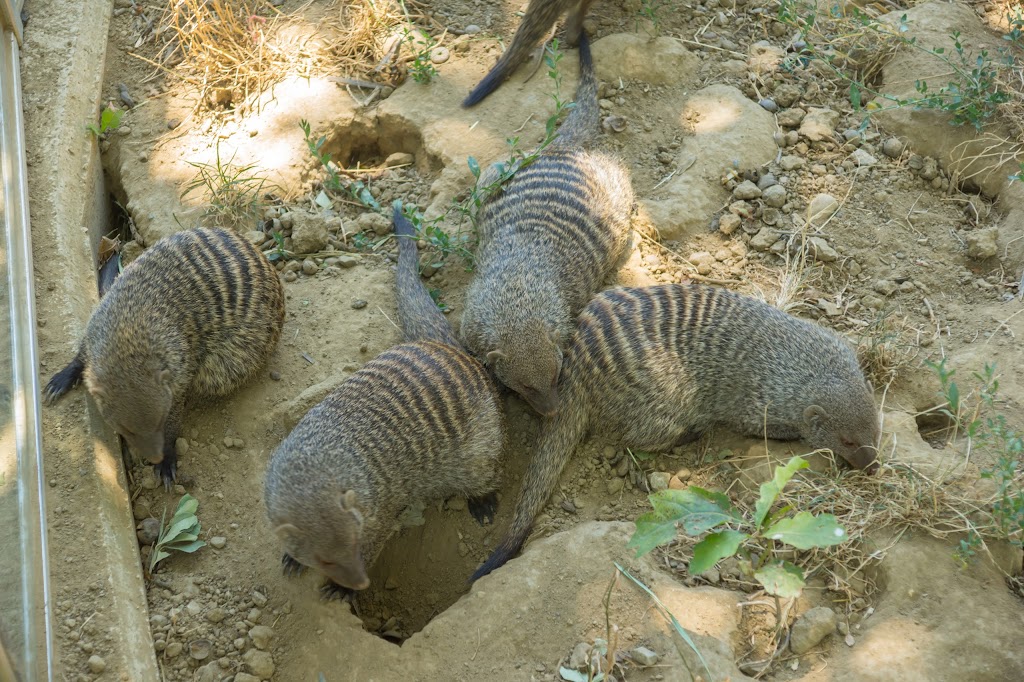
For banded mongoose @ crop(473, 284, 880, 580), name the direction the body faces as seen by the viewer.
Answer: to the viewer's right

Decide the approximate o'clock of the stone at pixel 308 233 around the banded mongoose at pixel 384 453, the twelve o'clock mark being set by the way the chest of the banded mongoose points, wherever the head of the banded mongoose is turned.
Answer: The stone is roughly at 4 o'clock from the banded mongoose.

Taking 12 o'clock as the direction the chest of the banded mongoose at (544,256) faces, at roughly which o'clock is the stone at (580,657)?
The stone is roughly at 12 o'clock from the banded mongoose.

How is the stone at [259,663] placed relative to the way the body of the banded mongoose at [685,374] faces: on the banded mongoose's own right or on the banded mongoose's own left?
on the banded mongoose's own right

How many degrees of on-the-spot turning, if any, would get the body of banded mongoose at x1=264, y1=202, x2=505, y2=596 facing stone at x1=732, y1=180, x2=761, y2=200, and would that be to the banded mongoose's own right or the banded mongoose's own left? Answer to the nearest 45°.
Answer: approximately 180°

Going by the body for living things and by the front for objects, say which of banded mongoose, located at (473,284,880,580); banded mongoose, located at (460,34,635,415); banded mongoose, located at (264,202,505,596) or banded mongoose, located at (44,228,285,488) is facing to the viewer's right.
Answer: banded mongoose, located at (473,284,880,580)

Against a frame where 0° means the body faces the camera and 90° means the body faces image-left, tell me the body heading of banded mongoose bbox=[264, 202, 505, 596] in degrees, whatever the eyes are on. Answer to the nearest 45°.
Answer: approximately 45°

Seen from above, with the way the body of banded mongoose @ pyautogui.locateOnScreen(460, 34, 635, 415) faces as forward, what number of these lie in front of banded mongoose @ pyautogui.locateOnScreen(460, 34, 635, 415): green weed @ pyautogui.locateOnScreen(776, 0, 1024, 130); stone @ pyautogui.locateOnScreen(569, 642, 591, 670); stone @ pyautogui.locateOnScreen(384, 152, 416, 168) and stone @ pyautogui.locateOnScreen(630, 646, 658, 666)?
2

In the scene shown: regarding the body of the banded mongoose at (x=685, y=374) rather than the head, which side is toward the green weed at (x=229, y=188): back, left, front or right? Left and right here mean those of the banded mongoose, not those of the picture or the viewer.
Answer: back

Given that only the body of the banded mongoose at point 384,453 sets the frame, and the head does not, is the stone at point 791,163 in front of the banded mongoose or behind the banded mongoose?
behind

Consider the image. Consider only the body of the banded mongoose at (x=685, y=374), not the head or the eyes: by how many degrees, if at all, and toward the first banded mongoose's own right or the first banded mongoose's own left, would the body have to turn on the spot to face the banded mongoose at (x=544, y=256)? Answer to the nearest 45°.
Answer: approximately 135° to the first banded mongoose's own left

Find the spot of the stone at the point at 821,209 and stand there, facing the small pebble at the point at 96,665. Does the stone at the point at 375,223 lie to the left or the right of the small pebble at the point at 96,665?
right
